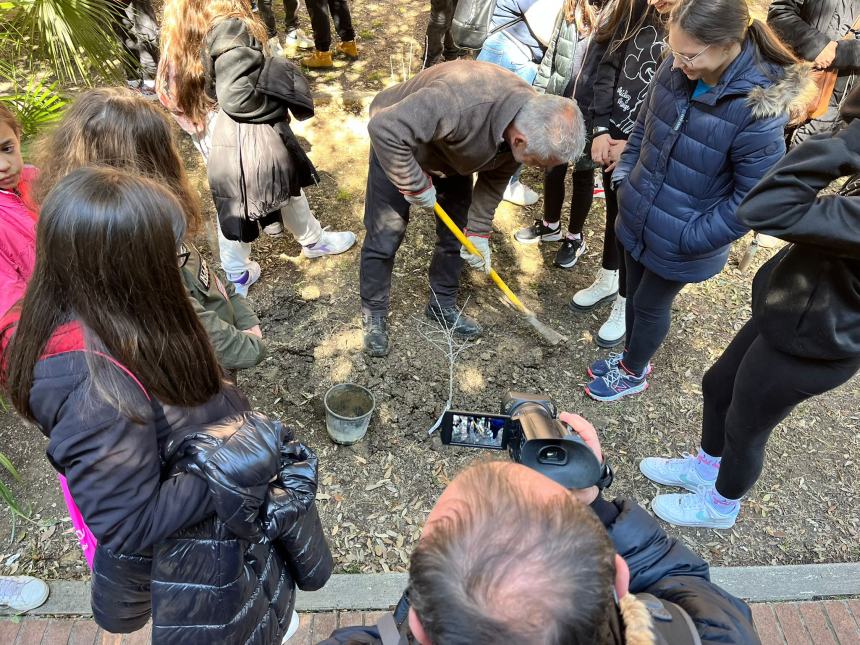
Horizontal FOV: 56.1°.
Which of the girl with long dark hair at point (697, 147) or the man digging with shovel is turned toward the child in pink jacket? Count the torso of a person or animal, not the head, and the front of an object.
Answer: the girl with long dark hair

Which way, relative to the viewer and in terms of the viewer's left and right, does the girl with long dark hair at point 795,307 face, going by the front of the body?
facing to the left of the viewer

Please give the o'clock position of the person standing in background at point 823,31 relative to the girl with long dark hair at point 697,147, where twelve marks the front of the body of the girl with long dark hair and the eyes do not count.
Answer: The person standing in background is roughly at 5 o'clock from the girl with long dark hair.

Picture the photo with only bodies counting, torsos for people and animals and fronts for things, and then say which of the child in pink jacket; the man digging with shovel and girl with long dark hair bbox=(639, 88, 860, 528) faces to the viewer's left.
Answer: the girl with long dark hair

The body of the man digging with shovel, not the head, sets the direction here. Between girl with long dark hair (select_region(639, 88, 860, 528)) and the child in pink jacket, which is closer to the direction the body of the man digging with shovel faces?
the girl with long dark hair

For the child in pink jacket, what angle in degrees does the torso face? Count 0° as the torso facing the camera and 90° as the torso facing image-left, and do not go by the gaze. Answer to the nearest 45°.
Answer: approximately 315°

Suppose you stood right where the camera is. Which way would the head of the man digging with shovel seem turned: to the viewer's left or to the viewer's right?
to the viewer's right

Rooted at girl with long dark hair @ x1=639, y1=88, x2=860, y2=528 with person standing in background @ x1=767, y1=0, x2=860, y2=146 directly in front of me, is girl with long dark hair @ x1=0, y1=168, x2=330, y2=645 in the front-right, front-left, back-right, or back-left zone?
back-left

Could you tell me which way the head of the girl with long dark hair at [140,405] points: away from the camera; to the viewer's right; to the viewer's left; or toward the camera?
away from the camera

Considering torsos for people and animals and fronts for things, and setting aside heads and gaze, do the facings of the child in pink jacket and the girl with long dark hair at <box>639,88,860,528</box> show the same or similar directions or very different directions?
very different directions

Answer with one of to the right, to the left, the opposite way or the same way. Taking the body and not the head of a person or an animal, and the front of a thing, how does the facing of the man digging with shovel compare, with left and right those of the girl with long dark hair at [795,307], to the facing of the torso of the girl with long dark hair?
the opposite way
